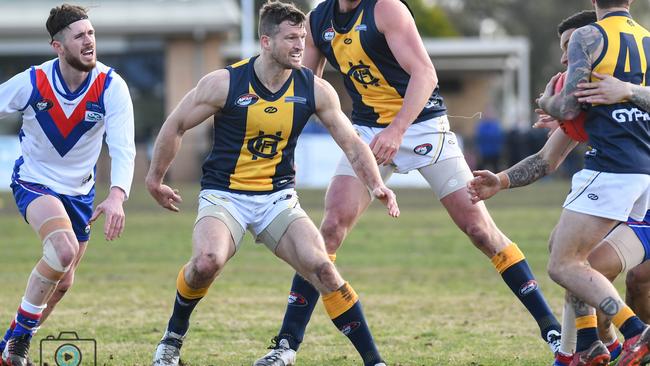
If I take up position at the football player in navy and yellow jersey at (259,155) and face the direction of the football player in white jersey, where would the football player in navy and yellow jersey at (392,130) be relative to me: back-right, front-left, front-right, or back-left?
back-right

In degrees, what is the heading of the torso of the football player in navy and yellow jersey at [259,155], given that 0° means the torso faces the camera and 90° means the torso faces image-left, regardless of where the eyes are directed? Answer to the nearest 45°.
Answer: approximately 0°

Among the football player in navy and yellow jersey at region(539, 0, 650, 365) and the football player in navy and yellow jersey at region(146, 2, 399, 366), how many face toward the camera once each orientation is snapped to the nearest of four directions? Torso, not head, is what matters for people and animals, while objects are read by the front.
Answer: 1

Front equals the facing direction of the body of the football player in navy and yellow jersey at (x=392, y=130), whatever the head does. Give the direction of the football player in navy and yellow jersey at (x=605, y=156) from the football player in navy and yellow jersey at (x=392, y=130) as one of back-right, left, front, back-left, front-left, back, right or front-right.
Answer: left

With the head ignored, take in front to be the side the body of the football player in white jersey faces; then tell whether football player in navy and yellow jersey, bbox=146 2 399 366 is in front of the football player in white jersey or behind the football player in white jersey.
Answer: in front

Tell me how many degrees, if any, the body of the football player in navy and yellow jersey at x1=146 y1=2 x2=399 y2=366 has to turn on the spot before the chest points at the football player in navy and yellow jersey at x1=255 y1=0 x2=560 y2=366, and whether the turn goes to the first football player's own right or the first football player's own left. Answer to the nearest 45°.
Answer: approximately 135° to the first football player's own left

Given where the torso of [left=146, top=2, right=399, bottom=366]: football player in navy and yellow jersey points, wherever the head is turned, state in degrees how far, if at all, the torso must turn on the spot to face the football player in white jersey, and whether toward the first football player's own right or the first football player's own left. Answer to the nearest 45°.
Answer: approximately 90° to the first football player's own right

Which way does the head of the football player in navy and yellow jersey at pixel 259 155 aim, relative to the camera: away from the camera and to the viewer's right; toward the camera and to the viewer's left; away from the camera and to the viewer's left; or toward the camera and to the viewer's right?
toward the camera and to the viewer's right

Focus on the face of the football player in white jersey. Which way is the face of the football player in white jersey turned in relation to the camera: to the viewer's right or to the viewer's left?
to the viewer's right

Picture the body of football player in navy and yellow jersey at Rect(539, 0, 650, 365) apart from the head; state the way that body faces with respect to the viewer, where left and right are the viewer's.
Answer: facing away from the viewer and to the left of the viewer
